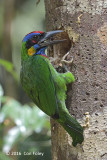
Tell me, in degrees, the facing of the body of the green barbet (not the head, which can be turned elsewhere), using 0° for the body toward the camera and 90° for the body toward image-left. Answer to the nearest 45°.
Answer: approximately 270°
